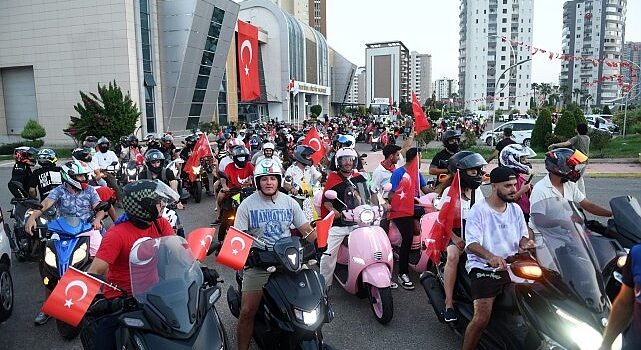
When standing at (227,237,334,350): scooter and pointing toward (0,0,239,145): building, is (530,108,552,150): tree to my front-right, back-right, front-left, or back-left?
front-right

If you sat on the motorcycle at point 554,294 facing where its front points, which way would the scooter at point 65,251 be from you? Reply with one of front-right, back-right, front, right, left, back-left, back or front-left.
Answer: back-right

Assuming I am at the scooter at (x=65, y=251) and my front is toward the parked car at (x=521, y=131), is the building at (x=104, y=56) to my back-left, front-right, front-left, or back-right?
front-left

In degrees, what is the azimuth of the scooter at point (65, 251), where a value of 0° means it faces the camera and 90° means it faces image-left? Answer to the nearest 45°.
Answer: approximately 0°

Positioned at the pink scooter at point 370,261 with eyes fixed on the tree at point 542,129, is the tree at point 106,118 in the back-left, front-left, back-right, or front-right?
front-left

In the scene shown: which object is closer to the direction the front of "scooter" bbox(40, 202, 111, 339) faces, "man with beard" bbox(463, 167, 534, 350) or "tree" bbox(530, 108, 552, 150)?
the man with beard

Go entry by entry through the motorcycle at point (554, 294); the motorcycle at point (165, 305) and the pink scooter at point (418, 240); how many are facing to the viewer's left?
0

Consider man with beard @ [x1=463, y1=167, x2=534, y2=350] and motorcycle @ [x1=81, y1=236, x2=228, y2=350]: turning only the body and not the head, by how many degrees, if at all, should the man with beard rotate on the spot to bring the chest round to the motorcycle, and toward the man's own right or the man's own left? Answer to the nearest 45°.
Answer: approximately 90° to the man's own right

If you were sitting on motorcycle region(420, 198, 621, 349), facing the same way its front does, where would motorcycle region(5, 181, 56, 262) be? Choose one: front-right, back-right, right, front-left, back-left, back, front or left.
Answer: back-right

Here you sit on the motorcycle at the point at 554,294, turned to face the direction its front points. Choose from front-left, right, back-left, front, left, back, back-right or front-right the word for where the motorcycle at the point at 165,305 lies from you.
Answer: right

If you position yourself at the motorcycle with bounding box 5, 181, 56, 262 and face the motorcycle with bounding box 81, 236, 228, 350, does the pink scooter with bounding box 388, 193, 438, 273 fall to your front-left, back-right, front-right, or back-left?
front-left

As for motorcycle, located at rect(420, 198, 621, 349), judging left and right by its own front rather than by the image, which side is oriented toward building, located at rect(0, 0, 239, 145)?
back

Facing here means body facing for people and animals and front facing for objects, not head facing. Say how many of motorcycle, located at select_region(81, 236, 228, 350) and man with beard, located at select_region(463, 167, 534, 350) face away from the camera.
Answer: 0

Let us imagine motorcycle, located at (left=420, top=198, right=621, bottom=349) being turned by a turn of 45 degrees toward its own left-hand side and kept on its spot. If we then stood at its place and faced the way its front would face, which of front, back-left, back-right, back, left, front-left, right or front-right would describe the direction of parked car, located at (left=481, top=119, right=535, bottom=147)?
left
